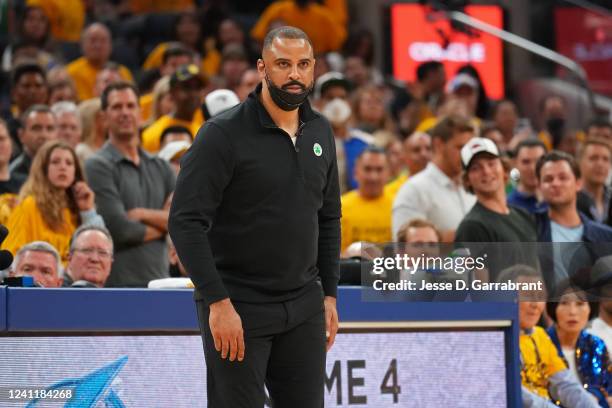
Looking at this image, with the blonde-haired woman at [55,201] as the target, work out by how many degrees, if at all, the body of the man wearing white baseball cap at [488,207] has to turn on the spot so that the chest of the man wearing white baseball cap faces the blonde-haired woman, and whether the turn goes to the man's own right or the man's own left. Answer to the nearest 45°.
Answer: approximately 90° to the man's own right

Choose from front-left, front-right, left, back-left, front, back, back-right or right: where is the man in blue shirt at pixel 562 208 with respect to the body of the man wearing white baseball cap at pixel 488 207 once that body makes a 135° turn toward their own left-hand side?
front

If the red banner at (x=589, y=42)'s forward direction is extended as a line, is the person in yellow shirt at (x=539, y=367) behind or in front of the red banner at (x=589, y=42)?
in front

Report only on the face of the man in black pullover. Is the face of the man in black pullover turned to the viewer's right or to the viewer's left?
to the viewer's right

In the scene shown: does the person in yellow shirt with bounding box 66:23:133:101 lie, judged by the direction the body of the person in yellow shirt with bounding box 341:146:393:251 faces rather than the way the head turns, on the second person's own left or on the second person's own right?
on the second person's own right

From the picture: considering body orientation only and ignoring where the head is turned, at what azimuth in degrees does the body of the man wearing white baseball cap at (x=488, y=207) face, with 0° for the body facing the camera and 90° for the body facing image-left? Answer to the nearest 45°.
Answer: approximately 0°

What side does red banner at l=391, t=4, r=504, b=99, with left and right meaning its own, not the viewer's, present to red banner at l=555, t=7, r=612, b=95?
left

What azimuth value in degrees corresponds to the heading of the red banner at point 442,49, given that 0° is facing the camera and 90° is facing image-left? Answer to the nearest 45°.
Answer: approximately 0°

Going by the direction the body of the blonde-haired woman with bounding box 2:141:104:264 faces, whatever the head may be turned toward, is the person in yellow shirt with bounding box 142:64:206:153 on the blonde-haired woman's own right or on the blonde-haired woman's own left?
on the blonde-haired woman's own left

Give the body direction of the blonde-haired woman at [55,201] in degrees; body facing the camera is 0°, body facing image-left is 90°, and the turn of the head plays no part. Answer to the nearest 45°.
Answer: approximately 315°

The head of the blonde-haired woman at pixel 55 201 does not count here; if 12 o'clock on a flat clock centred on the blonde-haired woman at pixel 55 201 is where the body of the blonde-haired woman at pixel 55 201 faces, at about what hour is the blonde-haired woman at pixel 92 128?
the blonde-haired woman at pixel 92 128 is roughly at 8 o'clock from the blonde-haired woman at pixel 55 201.
